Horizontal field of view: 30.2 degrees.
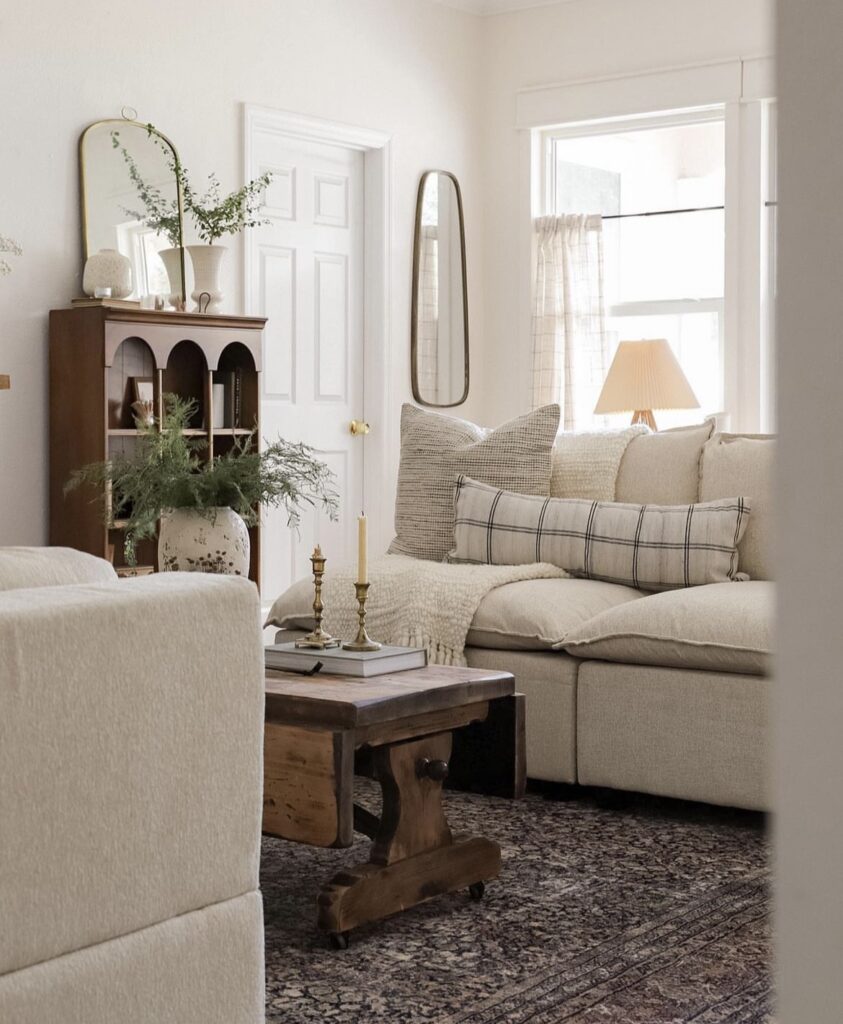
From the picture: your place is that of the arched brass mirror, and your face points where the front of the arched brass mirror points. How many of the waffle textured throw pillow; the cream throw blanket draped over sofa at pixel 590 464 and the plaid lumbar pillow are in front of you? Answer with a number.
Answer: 3

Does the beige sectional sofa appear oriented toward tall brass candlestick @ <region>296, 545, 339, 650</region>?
yes

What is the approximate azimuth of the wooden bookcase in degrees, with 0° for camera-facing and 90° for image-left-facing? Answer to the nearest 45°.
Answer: approximately 315°

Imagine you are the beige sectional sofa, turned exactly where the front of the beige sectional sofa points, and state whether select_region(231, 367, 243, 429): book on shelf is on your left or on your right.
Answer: on your right

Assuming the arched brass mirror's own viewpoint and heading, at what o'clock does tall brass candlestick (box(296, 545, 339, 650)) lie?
The tall brass candlestick is roughly at 1 o'clock from the arched brass mirror.

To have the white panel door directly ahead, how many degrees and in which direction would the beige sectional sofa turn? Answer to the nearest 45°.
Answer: approximately 90° to its right

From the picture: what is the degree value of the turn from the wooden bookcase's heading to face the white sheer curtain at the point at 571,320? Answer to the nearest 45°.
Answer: approximately 90° to its left

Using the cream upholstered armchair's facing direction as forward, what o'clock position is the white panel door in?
The white panel door is roughly at 11 o'clock from the cream upholstered armchair.

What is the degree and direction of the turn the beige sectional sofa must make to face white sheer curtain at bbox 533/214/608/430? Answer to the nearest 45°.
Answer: approximately 135° to its right

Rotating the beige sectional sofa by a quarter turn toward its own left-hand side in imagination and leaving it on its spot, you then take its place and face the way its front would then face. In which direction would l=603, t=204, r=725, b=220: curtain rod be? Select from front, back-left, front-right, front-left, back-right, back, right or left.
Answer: back-left

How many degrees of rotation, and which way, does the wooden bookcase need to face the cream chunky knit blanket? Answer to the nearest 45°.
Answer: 0° — it already faces it

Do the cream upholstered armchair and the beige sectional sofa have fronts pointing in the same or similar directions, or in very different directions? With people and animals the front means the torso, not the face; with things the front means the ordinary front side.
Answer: very different directions
